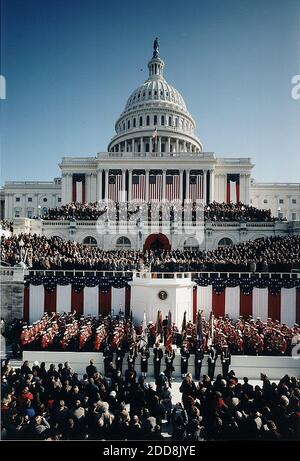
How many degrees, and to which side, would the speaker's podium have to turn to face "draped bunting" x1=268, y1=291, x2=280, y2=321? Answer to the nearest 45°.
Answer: approximately 90° to its left

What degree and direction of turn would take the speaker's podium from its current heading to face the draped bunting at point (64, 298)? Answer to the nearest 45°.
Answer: approximately 90° to its right

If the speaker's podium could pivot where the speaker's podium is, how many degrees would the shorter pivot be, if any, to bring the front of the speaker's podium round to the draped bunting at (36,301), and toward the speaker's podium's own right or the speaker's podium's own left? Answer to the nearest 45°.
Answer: approximately 90° to the speaker's podium's own right

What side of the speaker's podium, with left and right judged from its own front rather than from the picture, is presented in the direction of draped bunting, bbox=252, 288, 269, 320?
left

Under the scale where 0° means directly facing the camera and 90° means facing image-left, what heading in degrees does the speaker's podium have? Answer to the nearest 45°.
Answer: approximately 0°

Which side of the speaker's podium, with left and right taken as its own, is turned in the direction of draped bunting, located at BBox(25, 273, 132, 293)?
right
